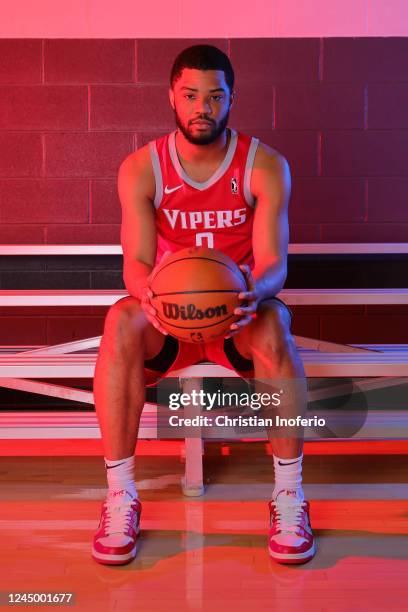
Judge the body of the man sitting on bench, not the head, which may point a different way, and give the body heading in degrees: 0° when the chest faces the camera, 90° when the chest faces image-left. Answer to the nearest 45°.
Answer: approximately 0°
